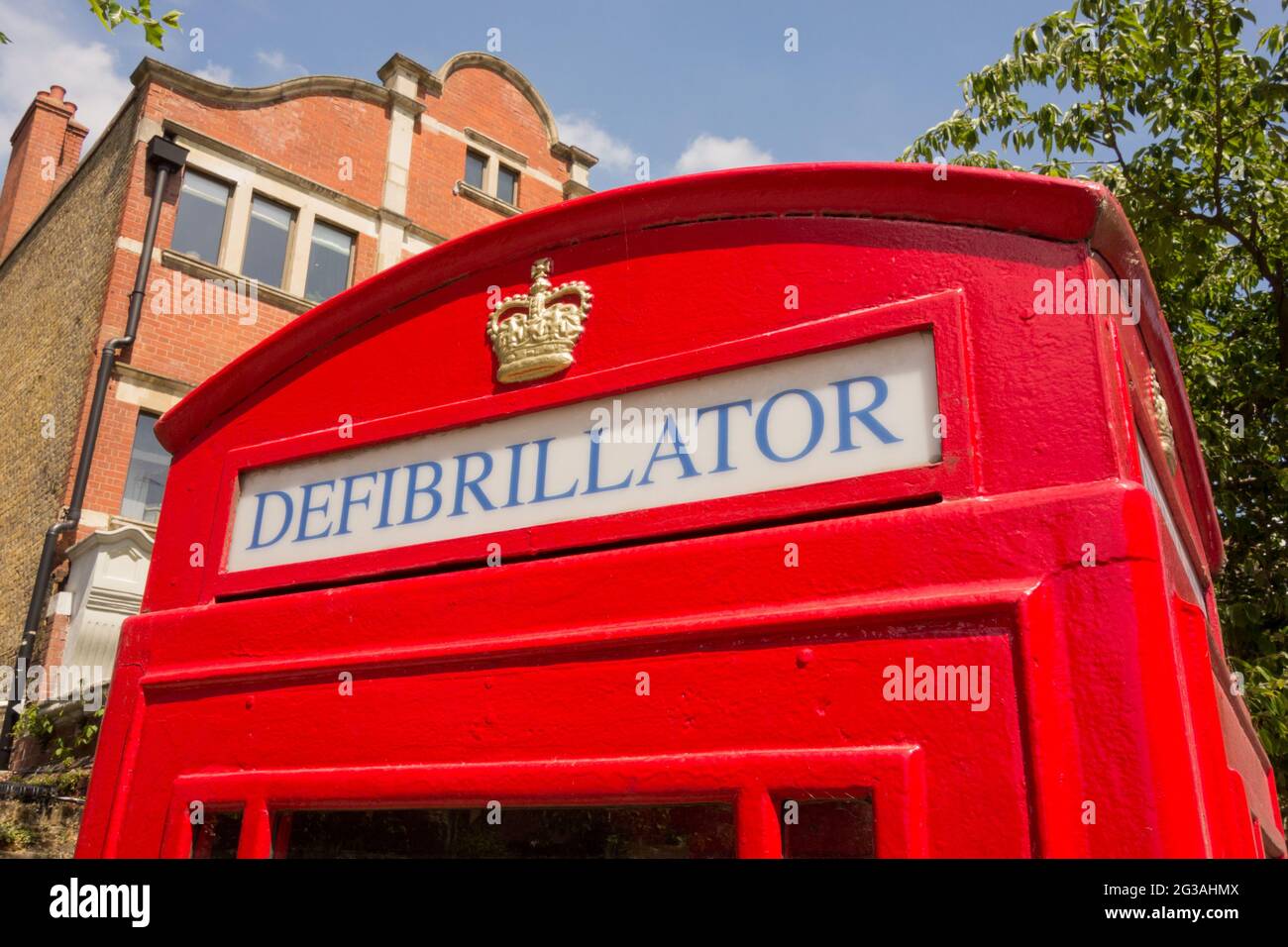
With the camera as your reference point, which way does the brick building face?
facing the viewer and to the right of the viewer
